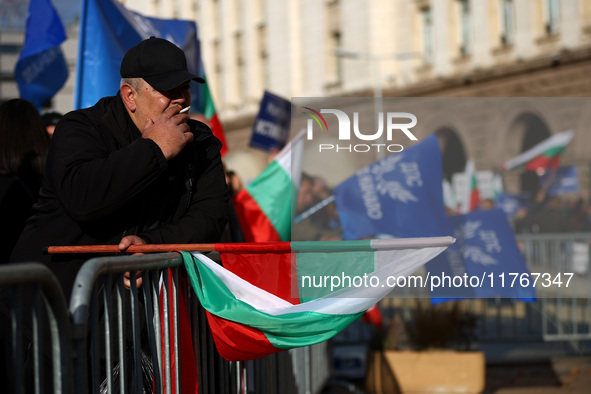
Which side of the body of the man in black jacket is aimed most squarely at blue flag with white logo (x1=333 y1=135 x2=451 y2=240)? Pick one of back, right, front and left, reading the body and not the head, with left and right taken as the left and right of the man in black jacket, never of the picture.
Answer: left

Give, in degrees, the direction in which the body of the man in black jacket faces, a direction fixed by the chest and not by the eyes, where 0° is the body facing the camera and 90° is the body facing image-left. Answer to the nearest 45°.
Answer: approximately 315°

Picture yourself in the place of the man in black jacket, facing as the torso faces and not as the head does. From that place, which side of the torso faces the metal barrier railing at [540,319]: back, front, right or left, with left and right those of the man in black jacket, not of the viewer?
left

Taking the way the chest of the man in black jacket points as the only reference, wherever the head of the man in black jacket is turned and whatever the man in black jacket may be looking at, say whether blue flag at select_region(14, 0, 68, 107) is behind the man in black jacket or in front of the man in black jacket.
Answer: behind
